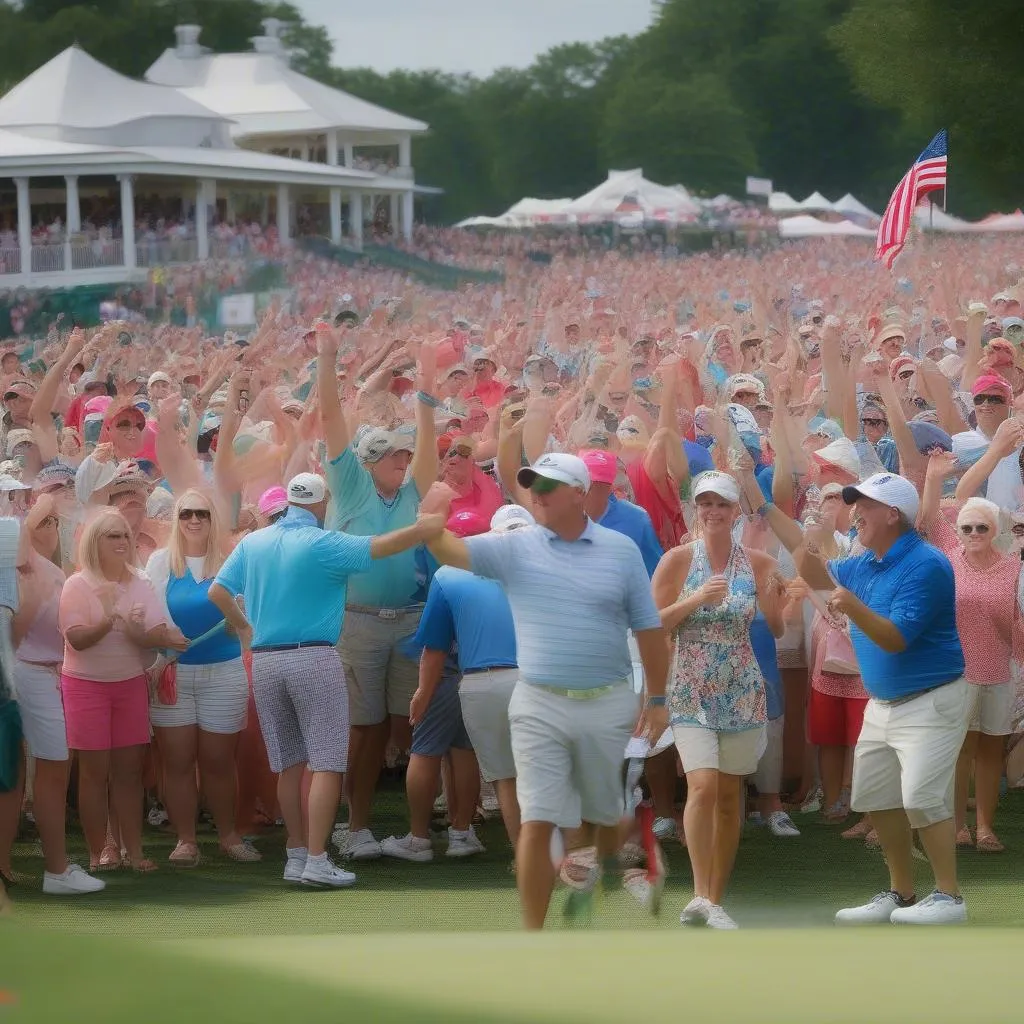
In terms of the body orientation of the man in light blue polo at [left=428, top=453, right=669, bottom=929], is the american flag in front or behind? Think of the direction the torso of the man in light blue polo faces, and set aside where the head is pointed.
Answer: behind

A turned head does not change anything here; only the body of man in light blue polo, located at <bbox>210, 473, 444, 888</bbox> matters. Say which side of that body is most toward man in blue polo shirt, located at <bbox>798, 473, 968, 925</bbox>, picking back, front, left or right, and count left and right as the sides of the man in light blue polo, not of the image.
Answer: right

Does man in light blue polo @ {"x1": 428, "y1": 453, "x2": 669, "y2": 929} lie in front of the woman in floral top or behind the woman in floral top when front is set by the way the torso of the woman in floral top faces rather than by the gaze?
in front

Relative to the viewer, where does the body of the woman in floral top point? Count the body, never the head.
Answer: toward the camera

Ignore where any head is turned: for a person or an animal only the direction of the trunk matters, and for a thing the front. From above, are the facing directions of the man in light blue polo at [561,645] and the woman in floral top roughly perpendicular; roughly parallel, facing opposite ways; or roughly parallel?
roughly parallel

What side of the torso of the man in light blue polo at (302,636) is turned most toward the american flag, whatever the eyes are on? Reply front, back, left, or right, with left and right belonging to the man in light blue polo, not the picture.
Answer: front

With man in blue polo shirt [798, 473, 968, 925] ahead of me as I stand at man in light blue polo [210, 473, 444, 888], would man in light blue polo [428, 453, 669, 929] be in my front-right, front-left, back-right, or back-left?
front-right

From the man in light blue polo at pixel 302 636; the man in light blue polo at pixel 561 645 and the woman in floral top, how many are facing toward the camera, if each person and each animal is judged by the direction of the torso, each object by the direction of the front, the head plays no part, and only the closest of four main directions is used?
2

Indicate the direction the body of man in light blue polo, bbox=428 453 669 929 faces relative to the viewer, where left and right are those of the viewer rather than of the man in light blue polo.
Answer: facing the viewer

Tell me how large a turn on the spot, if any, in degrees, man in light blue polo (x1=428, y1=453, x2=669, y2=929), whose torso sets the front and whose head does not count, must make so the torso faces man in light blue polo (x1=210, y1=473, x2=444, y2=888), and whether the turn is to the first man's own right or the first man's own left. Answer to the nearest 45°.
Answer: approximately 135° to the first man's own right

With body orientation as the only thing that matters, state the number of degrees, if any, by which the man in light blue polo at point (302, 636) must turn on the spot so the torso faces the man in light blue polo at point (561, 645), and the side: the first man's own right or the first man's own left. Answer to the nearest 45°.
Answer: approximately 90° to the first man's own right

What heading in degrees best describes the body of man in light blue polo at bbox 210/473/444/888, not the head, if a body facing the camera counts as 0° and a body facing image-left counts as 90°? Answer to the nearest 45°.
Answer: approximately 225°

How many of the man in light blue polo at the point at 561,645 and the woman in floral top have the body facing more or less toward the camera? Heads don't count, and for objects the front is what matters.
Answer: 2

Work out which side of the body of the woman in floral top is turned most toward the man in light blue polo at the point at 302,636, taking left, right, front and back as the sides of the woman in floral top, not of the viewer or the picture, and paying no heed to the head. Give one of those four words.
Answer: right
